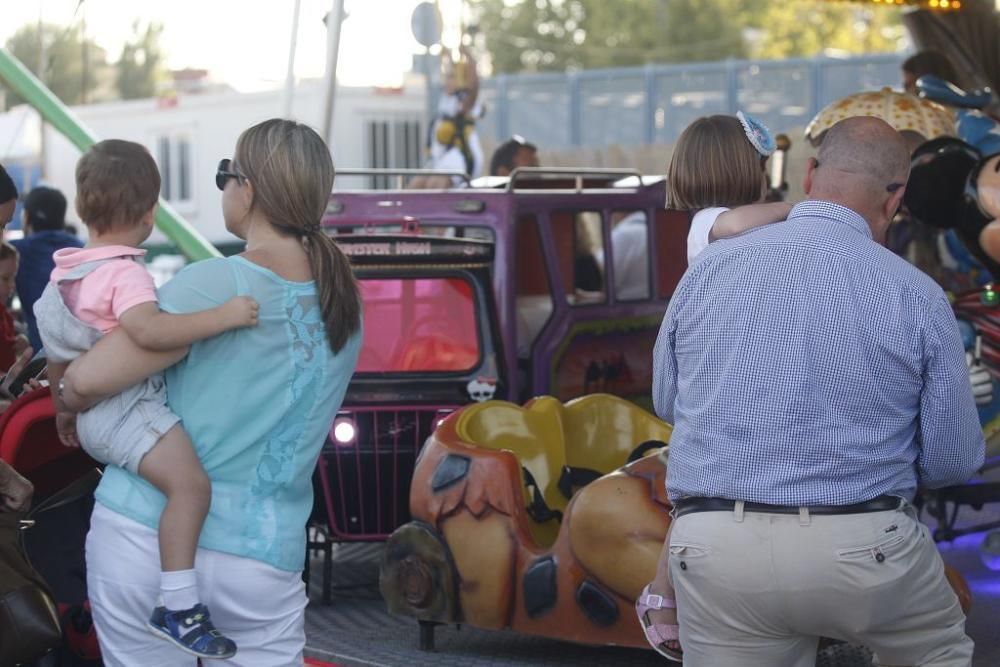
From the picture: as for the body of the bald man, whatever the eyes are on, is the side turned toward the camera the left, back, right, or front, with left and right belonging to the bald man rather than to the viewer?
back

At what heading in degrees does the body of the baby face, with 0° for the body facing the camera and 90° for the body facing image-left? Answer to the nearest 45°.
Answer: approximately 225°

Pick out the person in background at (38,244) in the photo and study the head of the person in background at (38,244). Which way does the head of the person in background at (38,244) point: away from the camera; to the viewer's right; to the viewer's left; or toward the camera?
away from the camera

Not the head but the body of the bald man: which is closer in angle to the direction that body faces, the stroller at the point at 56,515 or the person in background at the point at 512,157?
the person in background

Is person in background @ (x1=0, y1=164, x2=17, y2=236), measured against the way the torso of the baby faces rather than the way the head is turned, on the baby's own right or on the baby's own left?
on the baby's own left

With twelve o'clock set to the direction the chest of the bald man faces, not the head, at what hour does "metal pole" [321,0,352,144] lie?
The metal pole is roughly at 11 o'clock from the bald man.

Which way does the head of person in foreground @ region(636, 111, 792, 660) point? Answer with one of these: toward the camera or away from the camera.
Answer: away from the camera

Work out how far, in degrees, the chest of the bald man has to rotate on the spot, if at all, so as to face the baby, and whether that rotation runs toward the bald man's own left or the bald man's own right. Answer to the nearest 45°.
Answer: approximately 90° to the bald man's own left
